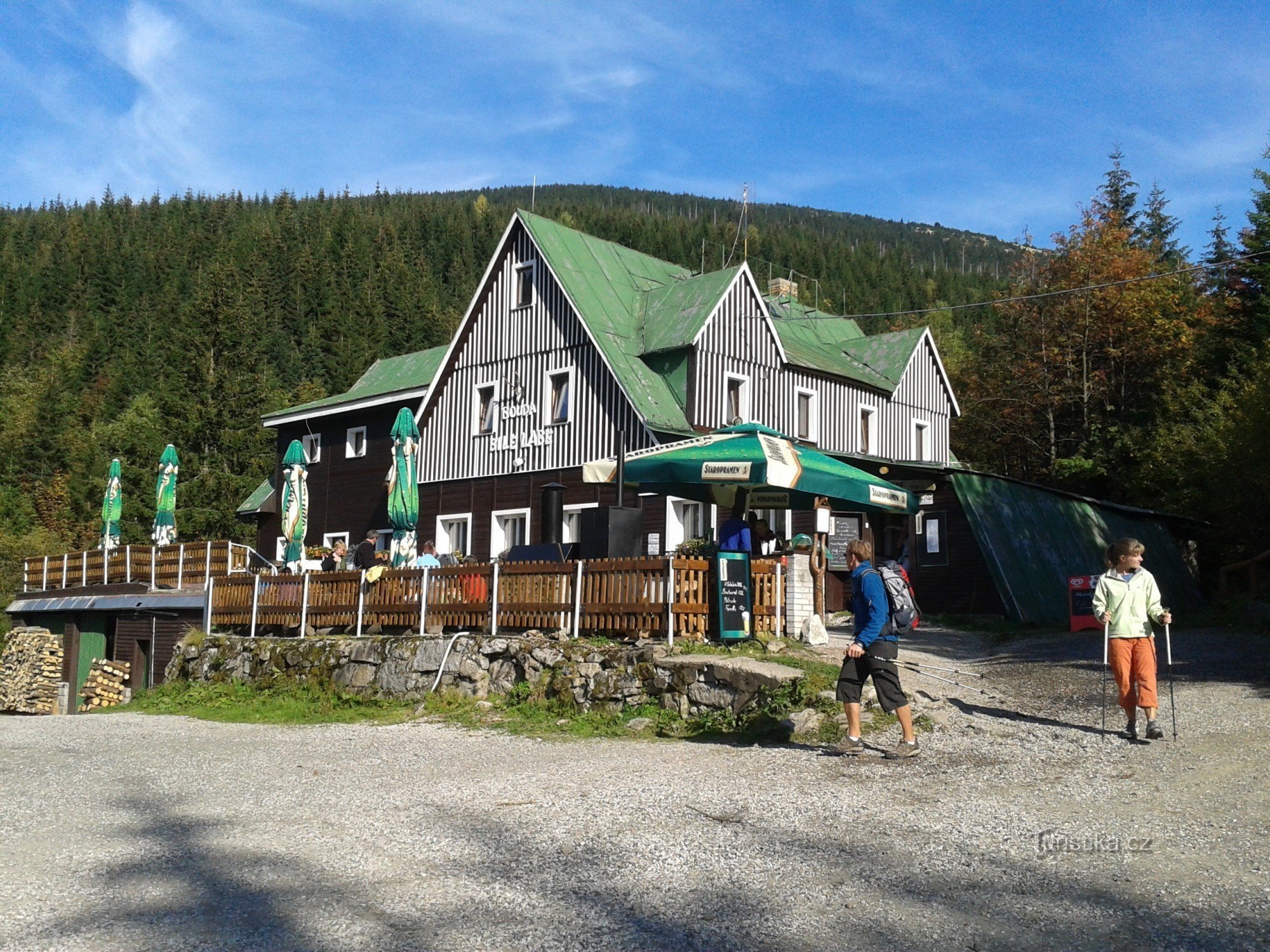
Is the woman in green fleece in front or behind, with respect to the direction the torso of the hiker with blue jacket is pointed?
behind

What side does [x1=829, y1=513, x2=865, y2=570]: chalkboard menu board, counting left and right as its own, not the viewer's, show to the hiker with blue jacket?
front

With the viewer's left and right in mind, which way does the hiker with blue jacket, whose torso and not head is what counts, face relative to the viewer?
facing to the left of the viewer

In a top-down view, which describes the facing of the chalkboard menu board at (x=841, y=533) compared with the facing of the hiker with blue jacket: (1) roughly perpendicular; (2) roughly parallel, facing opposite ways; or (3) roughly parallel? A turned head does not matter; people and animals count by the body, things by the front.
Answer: roughly perpendicular

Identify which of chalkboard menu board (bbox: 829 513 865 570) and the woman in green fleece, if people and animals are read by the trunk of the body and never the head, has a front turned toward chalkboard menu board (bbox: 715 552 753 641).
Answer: chalkboard menu board (bbox: 829 513 865 570)

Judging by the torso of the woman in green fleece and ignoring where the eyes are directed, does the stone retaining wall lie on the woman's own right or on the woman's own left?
on the woman's own right

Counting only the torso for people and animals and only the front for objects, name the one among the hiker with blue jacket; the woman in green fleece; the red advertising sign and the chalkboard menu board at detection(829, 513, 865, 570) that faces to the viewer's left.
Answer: the hiker with blue jacket

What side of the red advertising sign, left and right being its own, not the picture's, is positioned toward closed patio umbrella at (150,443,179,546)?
right

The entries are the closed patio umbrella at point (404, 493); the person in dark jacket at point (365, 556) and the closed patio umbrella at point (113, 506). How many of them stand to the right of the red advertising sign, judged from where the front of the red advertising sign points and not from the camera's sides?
3
